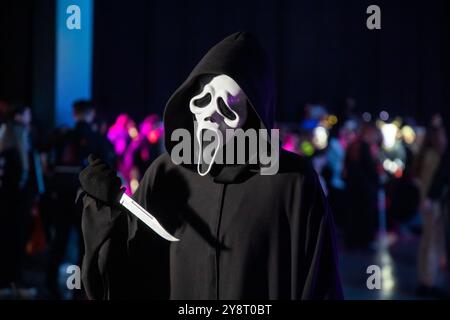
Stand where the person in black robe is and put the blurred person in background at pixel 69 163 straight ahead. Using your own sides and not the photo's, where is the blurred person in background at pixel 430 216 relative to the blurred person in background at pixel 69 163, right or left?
right

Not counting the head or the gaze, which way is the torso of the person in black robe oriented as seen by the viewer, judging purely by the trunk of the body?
toward the camera

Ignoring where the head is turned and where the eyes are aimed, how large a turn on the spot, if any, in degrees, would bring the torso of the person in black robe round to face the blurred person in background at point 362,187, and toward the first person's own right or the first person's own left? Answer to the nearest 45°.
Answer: approximately 180°

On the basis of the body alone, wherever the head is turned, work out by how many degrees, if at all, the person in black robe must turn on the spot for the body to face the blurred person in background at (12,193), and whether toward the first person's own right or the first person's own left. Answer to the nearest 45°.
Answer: approximately 135° to the first person's own right

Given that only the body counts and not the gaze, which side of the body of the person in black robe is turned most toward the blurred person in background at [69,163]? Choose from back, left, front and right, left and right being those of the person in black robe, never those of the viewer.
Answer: back
